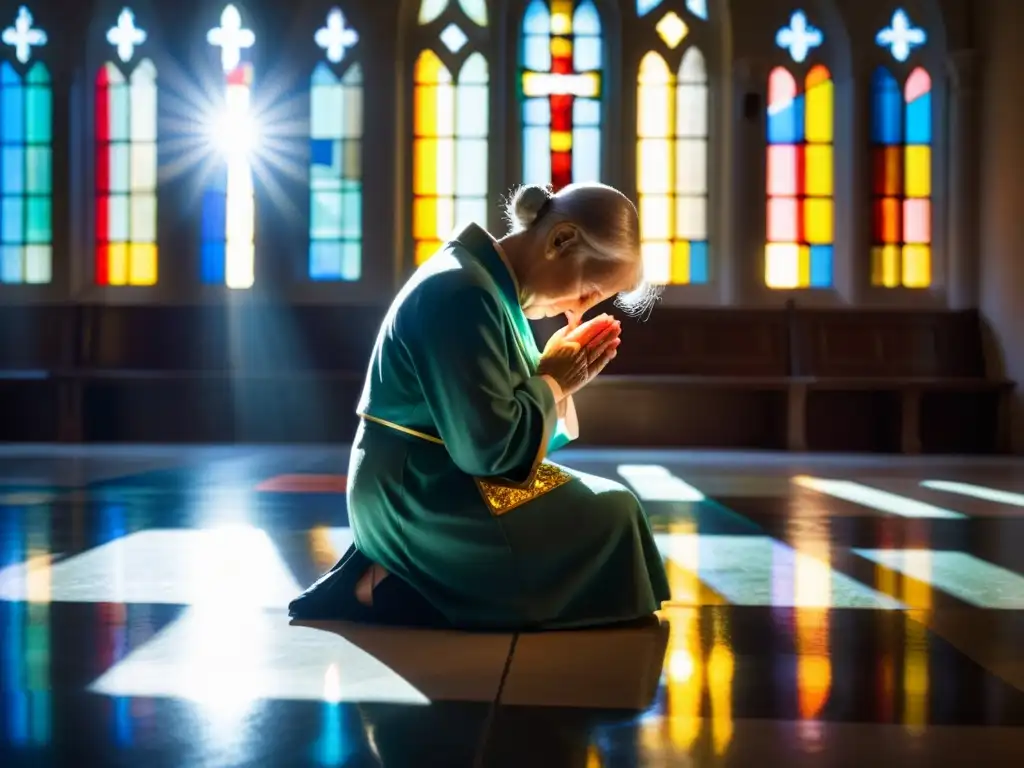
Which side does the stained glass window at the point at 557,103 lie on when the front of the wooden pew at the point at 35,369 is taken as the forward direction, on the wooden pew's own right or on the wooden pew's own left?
on the wooden pew's own left

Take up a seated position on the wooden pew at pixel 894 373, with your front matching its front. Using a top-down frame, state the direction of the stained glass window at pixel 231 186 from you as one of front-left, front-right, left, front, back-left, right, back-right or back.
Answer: right

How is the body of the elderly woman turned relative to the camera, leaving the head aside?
to the viewer's right

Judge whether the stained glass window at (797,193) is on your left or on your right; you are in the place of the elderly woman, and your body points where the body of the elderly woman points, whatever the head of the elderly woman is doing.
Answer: on your left

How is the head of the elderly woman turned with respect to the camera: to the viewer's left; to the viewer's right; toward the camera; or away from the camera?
to the viewer's right

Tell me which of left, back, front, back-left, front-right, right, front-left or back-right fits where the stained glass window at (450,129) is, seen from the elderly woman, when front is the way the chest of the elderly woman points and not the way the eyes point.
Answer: left

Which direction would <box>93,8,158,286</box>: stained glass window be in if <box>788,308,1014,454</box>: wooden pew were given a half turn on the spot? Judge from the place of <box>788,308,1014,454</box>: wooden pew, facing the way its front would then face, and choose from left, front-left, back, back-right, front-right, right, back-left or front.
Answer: left

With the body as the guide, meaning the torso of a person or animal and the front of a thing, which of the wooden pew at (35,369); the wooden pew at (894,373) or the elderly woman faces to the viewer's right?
the elderly woman

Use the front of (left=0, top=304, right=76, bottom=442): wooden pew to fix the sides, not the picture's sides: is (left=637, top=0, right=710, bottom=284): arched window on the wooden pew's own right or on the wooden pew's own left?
on the wooden pew's own left

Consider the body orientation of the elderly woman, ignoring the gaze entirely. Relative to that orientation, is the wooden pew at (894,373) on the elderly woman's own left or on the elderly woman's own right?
on the elderly woman's own left

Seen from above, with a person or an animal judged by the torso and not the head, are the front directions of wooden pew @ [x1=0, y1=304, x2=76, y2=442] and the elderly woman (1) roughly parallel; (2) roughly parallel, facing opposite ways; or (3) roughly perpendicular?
roughly perpendicular

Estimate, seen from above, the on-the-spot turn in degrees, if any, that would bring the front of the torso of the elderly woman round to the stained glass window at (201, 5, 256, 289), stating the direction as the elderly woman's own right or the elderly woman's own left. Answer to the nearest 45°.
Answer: approximately 90° to the elderly woman's own left
